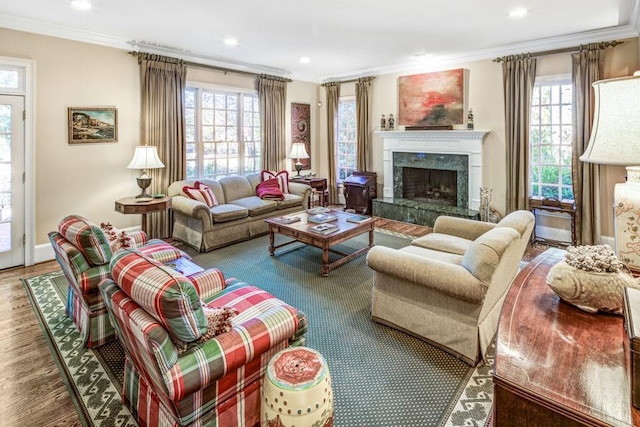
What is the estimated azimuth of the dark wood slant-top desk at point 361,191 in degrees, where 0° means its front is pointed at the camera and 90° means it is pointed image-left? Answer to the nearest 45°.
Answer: approximately 45°

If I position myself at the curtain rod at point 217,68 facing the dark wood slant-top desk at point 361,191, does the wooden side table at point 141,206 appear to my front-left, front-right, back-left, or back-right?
back-right

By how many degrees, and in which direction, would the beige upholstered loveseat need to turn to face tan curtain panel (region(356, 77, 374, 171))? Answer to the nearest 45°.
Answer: approximately 45° to its right

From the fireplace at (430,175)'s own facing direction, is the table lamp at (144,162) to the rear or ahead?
ahead

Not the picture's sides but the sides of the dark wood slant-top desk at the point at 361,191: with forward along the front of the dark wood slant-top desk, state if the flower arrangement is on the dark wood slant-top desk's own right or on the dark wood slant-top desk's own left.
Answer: on the dark wood slant-top desk's own left

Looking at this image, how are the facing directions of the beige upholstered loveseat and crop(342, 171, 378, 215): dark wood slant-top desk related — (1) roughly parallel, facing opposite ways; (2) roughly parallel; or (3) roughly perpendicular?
roughly perpendicular
